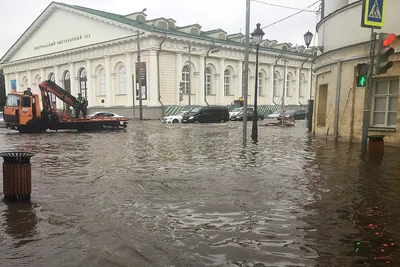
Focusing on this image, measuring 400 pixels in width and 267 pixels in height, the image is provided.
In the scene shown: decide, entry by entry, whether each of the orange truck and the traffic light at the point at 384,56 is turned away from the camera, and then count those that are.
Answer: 0

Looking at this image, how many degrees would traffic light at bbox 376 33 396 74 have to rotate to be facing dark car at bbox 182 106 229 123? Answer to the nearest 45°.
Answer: approximately 180°

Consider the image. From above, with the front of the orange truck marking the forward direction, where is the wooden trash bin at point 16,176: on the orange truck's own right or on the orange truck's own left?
on the orange truck's own left

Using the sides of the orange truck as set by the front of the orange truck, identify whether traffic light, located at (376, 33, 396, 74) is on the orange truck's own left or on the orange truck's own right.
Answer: on the orange truck's own left

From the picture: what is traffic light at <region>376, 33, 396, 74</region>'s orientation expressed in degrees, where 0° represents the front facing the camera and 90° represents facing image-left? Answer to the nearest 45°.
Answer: approximately 315°

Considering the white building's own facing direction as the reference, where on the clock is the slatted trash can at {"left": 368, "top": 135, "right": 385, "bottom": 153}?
The slatted trash can is roughly at 10 o'clock from the white building.

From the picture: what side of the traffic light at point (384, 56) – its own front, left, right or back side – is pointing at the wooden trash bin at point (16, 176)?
right

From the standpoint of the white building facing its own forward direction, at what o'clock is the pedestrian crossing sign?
The pedestrian crossing sign is roughly at 10 o'clock from the white building.

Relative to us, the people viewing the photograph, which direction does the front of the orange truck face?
facing the viewer and to the left of the viewer

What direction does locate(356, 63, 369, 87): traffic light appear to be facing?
toward the camera
